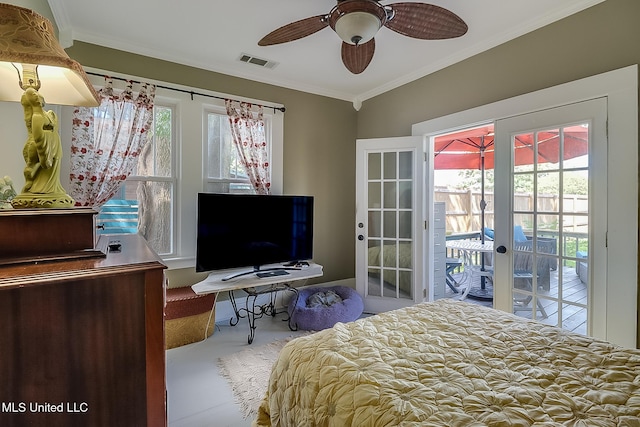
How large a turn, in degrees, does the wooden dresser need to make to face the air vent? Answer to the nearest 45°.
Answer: approximately 45° to its left

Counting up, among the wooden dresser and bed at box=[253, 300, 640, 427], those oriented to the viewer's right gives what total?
1

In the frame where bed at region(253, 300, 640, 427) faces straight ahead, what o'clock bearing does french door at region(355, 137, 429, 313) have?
The french door is roughly at 1 o'clock from the bed.

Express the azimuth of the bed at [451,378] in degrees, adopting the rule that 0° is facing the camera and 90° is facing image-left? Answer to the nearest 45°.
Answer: approximately 135°

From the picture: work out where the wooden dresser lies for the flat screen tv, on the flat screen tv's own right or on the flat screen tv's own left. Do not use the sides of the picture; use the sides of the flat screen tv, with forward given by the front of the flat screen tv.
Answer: on the flat screen tv's own right

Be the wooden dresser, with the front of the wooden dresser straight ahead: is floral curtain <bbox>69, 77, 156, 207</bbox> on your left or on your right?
on your left

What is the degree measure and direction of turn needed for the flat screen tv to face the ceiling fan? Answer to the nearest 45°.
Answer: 0° — it already faces it

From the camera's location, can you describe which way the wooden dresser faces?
facing to the right of the viewer

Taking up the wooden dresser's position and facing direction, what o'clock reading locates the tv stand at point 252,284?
The tv stand is roughly at 10 o'clock from the wooden dresser.

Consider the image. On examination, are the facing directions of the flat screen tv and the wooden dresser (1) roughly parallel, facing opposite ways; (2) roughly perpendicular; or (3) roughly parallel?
roughly perpendicular
